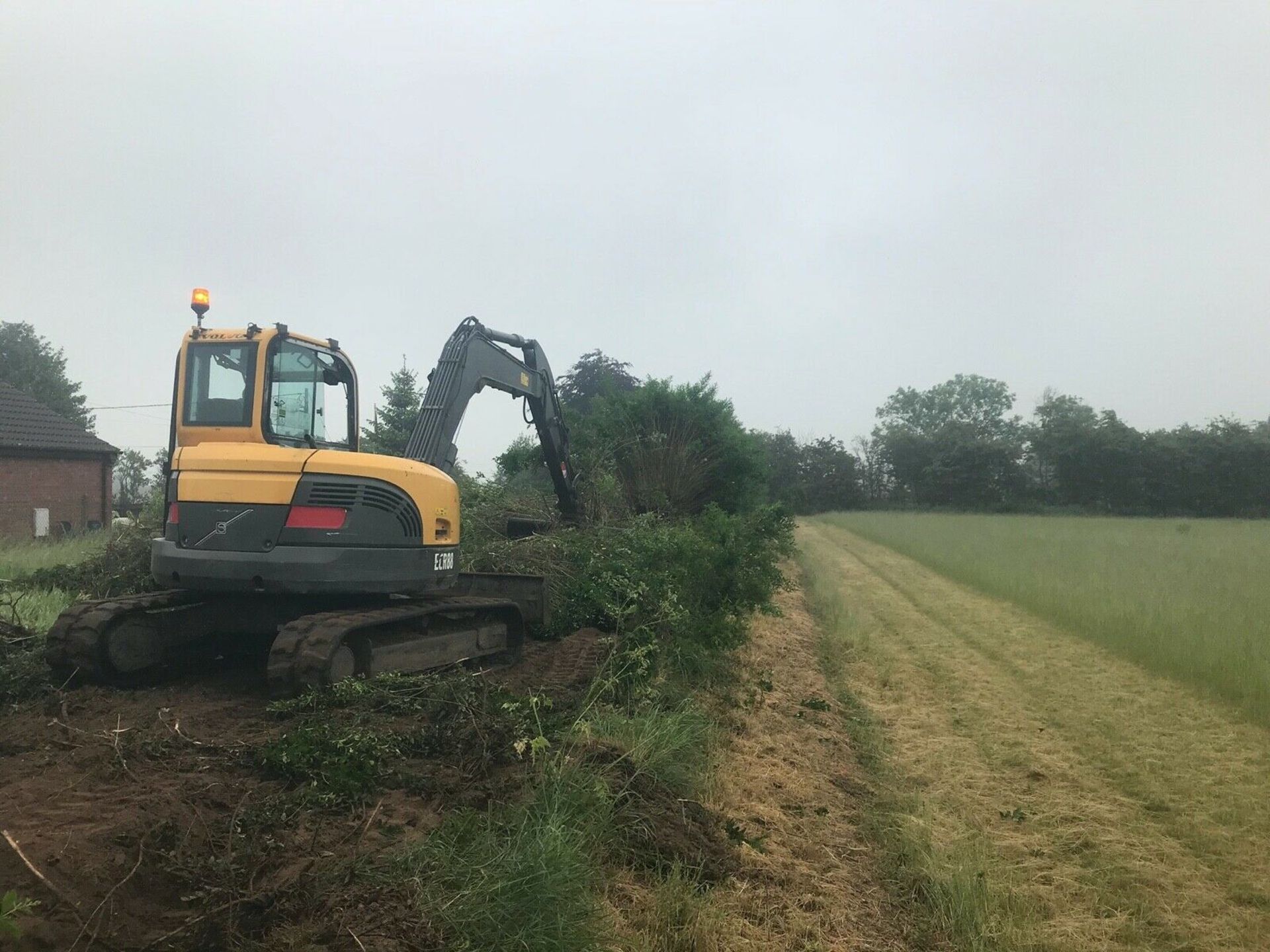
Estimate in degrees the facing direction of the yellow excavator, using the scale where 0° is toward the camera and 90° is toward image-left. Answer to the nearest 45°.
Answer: approximately 225°

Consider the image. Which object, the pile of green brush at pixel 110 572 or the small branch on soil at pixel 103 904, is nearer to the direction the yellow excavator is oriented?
the pile of green brush

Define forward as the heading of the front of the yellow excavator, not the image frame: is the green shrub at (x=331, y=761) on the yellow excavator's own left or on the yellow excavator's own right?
on the yellow excavator's own right

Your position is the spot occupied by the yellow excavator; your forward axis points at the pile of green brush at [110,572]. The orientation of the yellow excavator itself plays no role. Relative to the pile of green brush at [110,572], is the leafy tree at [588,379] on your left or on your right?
right

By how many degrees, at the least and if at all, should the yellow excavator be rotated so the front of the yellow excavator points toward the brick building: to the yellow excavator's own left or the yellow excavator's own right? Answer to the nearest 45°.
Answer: approximately 45° to the yellow excavator's own left

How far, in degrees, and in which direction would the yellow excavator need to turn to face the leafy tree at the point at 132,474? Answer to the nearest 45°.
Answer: approximately 45° to its left

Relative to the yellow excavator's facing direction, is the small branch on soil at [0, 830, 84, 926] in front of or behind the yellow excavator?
behind

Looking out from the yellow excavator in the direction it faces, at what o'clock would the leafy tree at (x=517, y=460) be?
The leafy tree is roughly at 11 o'clock from the yellow excavator.

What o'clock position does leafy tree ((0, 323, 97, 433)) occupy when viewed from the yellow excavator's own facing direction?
The leafy tree is roughly at 10 o'clock from the yellow excavator.

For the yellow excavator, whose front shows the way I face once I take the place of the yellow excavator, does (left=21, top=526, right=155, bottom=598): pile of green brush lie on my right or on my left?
on my left

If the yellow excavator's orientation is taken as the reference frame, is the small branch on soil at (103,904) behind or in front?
behind

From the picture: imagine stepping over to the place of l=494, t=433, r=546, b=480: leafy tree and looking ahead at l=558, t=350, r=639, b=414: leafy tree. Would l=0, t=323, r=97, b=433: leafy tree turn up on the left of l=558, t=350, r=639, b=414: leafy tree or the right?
left

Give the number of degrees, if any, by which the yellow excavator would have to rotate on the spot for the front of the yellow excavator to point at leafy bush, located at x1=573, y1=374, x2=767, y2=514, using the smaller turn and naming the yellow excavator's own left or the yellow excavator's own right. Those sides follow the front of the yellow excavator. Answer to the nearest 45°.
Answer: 0° — it already faces it
